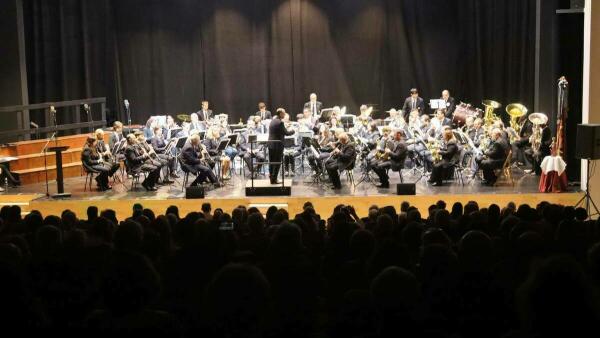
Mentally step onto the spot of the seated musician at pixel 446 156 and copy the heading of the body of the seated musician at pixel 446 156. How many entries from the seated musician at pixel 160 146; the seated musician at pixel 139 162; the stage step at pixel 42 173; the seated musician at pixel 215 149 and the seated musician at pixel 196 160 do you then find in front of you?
5

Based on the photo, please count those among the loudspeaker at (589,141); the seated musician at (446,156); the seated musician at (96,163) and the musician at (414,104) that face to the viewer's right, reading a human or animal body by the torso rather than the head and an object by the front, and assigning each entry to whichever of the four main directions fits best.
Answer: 1

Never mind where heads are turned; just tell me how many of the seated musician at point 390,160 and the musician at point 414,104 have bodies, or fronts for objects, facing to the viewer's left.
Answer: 1

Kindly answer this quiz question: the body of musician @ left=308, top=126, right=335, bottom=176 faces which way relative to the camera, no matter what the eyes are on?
to the viewer's left

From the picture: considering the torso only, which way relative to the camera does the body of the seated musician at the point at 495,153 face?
to the viewer's left

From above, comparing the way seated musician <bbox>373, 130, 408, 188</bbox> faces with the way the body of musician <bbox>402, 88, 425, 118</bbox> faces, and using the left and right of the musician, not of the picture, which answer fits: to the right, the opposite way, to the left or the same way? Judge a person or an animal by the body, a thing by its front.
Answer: to the right

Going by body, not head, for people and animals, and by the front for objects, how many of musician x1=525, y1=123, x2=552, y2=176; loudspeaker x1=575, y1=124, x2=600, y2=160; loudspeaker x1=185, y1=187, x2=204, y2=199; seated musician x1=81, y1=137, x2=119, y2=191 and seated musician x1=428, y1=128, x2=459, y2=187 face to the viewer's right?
1

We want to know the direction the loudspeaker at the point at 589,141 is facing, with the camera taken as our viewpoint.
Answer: facing the viewer and to the left of the viewer

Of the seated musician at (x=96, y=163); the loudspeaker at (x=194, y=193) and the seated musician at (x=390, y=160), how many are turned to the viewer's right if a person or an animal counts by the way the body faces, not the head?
1

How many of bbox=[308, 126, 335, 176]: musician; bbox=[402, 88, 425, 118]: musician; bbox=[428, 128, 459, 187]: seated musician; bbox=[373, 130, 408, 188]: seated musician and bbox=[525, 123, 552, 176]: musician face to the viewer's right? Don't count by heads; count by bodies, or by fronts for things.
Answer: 0

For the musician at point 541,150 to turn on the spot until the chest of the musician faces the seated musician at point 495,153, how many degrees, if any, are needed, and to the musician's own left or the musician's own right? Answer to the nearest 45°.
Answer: approximately 45° to the musician's own left

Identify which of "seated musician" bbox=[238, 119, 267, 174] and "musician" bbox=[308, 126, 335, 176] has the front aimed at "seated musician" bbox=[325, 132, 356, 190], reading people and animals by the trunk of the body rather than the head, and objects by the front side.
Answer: "seated musician" bbox=[238, 119, 267, 174]

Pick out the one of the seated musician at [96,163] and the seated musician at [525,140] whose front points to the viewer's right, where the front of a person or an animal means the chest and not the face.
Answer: the seated musician at [96,163]

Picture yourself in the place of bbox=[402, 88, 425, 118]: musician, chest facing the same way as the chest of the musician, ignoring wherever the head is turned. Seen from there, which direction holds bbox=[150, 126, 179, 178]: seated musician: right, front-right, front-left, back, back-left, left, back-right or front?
front-right

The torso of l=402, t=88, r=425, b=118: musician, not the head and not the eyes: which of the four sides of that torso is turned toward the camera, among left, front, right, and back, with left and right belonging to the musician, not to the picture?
front
